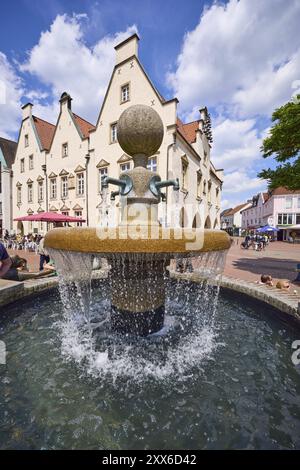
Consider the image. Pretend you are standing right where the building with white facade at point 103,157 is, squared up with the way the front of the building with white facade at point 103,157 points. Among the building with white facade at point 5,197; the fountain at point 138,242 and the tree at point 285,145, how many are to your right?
1

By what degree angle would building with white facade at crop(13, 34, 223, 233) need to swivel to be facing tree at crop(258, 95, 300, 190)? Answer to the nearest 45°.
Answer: approximately 90° to its left

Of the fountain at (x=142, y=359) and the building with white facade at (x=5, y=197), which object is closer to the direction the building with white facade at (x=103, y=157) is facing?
the fountain
